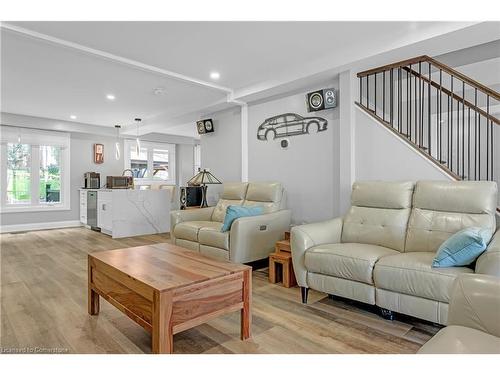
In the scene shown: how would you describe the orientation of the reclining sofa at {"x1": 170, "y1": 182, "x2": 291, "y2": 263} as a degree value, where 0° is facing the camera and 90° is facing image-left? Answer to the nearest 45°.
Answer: approximately 45°

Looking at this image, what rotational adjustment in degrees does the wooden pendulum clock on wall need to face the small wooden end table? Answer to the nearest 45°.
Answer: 0° — it already faces it

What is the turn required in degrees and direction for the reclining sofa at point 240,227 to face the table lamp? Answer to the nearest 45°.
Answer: approximately 135° to its right

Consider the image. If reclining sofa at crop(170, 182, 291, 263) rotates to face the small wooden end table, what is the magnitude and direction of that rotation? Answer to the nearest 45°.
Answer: approximately 90° to its left

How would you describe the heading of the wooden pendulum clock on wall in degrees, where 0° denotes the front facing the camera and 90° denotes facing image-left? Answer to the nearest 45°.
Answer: approximately 0°

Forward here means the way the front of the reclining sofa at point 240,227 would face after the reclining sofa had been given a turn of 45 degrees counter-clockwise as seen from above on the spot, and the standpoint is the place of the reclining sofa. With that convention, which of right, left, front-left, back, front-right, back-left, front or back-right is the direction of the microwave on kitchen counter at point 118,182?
back-right

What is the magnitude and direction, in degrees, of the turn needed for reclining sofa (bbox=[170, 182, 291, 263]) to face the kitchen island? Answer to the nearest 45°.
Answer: approximately 90° to its right

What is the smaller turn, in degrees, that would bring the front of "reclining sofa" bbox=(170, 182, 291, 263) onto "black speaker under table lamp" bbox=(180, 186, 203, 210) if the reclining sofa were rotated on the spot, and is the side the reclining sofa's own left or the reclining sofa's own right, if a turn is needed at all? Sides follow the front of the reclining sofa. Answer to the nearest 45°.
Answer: approximately 90° to the reclining sofa's own right
